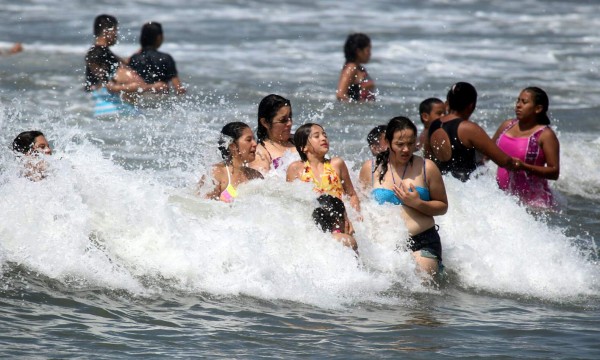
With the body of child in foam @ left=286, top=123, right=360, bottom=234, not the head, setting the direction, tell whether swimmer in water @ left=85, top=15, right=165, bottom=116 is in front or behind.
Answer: behind

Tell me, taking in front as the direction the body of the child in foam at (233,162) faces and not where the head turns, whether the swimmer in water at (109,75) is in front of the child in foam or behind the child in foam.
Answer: behind

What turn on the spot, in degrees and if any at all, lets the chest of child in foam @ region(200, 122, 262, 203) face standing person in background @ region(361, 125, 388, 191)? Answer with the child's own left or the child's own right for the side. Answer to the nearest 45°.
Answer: approximately 90° to the child's own left

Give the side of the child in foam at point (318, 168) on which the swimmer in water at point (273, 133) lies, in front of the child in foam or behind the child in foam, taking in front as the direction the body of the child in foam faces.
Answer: behind

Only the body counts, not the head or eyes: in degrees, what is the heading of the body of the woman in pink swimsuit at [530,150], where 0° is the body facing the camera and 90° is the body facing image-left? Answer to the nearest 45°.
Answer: approximately 45°

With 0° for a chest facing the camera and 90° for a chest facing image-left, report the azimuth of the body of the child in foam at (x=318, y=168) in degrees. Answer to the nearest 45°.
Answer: approximately 315°

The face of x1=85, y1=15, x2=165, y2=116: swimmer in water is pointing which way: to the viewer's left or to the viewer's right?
to the viewer's right

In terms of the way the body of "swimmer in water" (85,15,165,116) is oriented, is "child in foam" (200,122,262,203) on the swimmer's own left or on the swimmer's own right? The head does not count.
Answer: on the swimmer's own right

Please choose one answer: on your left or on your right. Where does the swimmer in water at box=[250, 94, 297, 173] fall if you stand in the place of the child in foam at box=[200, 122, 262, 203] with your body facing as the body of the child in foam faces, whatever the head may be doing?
on your left

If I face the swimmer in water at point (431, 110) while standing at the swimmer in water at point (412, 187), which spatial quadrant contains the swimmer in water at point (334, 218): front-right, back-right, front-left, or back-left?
back-left
